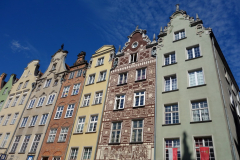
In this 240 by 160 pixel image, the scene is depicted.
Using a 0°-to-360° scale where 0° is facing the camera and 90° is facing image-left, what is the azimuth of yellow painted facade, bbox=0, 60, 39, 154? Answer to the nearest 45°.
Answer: approximately 45°

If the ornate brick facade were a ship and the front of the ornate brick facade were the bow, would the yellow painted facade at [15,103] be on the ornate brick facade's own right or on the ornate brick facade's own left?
on the ornate brick facade's own right

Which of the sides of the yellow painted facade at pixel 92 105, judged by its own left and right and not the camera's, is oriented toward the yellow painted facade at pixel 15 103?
right

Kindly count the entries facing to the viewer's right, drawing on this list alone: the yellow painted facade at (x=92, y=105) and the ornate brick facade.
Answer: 0

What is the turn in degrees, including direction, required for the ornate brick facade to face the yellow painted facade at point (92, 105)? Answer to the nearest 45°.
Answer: approximately 90° to its right

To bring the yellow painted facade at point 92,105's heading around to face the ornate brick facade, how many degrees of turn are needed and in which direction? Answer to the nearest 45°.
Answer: approximately 90° to its left

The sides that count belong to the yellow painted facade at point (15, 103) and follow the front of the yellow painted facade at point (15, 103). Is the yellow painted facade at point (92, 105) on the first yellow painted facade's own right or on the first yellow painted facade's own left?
on the first yellow painted facade's own left
